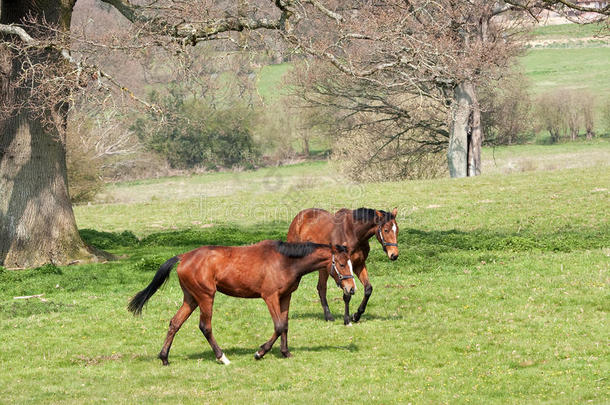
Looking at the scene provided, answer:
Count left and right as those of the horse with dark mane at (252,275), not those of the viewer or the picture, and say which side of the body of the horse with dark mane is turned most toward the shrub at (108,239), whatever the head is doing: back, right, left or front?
left

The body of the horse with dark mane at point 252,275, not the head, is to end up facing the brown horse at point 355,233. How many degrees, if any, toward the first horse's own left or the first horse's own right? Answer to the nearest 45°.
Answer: approximately 45° to the first horse's own left

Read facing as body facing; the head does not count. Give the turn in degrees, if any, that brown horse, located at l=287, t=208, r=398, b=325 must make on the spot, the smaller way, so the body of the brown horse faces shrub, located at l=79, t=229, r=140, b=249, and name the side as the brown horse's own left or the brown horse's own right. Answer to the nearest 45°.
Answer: approximately 180°

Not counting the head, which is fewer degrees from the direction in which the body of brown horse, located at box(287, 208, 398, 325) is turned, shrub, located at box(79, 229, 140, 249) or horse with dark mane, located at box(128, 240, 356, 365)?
the horse with dark mane

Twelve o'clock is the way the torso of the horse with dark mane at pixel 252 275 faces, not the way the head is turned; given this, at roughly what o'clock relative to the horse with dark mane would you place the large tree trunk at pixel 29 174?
The large tree trunk is roughly at 8 o'clock from the horse with dark mane.

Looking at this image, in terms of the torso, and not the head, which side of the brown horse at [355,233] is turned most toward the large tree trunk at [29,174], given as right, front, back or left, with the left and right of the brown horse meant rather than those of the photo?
back

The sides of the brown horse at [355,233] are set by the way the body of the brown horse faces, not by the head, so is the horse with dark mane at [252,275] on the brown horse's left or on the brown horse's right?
on the brown horse's right

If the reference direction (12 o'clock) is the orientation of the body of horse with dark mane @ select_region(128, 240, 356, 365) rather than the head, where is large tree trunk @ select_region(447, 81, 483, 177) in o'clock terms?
The large tree trunk is roughly at 10 o'clock from the horse with dark mane.

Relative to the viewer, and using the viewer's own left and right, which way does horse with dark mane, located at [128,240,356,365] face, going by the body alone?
facing to the right of the viewer
